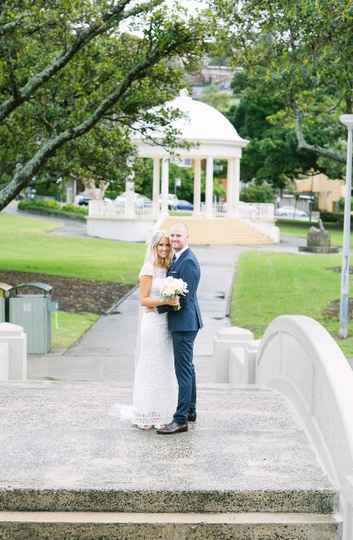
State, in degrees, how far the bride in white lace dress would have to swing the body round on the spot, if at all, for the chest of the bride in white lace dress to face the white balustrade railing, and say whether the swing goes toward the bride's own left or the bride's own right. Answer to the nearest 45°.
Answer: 0° — they already face it

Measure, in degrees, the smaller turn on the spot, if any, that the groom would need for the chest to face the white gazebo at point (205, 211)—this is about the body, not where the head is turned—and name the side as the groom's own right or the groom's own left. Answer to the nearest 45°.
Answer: approximately 135° to the groom's own right

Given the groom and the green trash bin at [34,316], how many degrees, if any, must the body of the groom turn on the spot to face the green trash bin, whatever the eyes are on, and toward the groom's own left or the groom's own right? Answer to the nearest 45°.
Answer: approximately 135° to the groom's own right

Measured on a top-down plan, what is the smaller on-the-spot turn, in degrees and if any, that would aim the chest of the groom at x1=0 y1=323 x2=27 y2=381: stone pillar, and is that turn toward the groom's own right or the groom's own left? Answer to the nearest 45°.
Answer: approximately 90° to the groom's own right

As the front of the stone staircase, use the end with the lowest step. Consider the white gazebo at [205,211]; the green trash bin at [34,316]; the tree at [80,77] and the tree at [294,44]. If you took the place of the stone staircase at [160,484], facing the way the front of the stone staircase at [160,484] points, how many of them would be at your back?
4

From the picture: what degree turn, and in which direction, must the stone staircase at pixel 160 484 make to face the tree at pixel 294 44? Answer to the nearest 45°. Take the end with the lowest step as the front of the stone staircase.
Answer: approximately 180°

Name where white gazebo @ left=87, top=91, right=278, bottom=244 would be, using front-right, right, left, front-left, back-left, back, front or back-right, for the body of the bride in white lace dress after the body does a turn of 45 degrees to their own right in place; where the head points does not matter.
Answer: back

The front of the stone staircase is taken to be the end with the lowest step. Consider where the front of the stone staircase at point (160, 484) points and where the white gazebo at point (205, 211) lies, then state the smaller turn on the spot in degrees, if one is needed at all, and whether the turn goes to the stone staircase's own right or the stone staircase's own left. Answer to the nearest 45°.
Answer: approximately 180°

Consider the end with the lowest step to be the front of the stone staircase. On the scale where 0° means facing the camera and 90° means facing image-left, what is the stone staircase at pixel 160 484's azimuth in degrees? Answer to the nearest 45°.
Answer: approximately 0°
